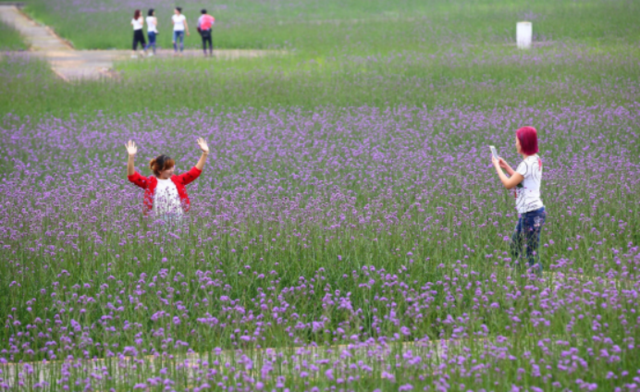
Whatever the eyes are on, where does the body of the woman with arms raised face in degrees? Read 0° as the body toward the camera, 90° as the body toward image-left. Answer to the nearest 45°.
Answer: approximately 0°

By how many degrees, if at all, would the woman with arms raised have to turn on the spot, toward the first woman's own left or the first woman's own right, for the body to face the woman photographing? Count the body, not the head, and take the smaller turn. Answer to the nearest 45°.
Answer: approximately 45° to the first woman's own left

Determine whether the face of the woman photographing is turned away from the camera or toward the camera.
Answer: away from the camera

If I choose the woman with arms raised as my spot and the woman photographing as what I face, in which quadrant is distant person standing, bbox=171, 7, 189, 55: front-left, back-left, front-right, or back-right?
back-left

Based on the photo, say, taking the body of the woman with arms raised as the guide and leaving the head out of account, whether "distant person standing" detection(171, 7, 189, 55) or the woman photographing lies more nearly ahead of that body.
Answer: the woman photographing

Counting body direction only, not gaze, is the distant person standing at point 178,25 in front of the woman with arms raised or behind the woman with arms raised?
behind

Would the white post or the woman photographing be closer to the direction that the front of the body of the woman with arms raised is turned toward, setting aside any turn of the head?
the woman photographing

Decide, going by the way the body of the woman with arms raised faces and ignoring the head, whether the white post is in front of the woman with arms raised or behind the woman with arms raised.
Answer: behind
